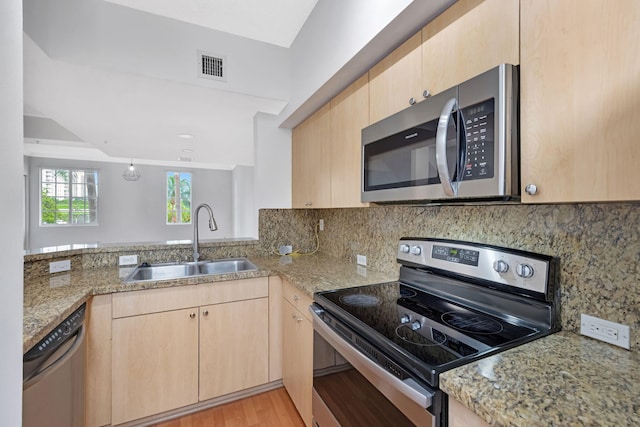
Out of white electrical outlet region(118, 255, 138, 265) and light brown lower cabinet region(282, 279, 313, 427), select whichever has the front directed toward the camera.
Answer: the white electrical outlet

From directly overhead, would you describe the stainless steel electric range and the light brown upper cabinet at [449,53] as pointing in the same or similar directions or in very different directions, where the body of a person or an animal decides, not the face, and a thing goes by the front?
same or similar directions

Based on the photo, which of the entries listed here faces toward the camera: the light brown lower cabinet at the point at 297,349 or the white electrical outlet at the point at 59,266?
the white electrical outlet

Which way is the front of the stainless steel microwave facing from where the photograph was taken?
facing the viewer and to the left of the viewer

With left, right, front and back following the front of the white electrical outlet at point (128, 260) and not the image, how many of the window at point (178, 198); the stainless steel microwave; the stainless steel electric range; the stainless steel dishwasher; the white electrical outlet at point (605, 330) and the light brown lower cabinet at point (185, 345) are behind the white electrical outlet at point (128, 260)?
1

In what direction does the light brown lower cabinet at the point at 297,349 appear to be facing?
to the viewer's left

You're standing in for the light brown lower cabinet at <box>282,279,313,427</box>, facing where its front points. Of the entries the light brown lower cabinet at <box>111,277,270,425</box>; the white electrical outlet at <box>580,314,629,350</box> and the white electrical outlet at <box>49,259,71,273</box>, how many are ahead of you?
2

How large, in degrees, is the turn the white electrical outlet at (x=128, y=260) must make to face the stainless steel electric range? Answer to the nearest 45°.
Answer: approximately 45° to its left

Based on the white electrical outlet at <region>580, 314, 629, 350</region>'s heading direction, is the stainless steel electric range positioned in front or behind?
in front

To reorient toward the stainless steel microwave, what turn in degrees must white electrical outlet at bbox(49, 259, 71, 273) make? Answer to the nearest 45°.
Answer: approximately 45° to its left

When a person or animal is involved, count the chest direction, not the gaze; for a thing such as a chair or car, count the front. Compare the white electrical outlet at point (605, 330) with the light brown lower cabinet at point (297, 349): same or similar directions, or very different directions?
same or similar directions

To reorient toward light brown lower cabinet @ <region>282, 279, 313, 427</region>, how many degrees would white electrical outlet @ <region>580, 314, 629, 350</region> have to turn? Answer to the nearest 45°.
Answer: approximately 45° to its right

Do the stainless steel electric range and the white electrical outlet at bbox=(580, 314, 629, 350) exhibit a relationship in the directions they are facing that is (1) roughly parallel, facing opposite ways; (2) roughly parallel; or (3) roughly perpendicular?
roughly parallel

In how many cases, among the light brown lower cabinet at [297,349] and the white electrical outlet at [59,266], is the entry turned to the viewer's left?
1

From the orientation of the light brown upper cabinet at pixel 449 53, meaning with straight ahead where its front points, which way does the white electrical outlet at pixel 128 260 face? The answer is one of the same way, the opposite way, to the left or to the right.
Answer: to the left

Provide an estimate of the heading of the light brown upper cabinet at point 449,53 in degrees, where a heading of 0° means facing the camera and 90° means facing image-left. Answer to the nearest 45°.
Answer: approximately 45°

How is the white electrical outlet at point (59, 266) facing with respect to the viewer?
toward the camera

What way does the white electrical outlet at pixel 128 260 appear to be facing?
toward the camera
